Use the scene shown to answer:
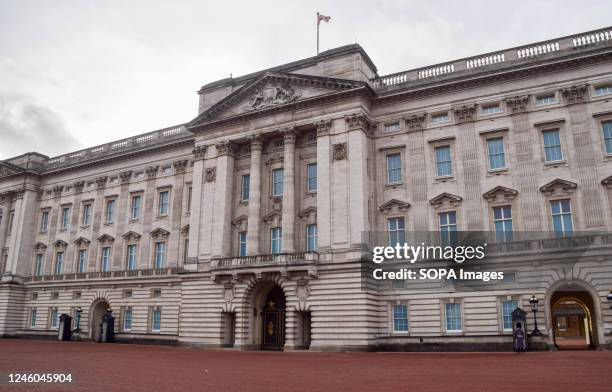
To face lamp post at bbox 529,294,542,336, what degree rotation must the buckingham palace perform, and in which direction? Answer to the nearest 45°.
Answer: approximately 90° to its left

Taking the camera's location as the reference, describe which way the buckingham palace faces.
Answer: facing the viewer and to the left of the viewer
